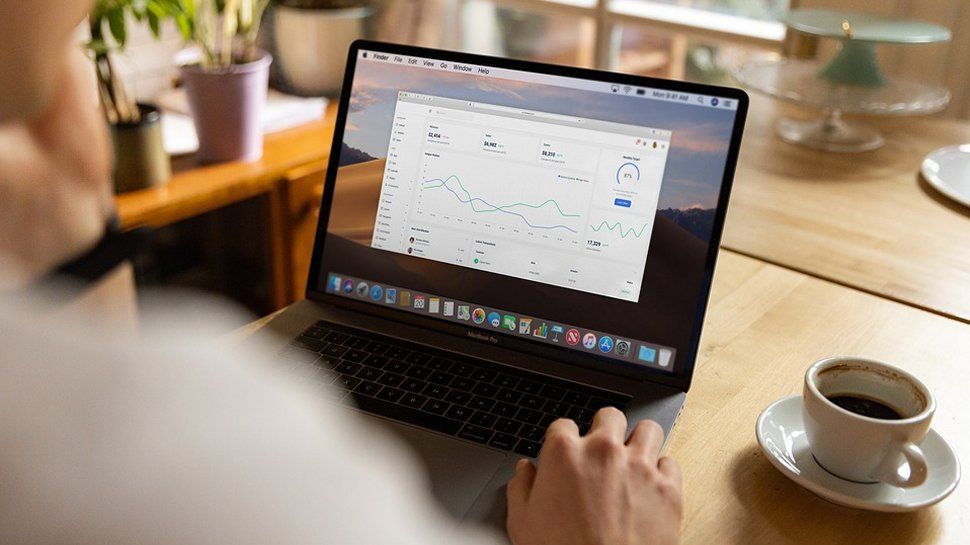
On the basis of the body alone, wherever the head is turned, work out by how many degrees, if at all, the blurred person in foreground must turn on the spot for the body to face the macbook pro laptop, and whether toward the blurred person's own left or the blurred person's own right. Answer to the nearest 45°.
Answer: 0° — they already face it

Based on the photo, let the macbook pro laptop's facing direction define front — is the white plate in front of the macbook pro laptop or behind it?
behind

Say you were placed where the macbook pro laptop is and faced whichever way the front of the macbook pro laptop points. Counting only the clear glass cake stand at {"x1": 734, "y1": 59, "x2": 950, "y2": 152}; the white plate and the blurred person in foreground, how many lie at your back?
2

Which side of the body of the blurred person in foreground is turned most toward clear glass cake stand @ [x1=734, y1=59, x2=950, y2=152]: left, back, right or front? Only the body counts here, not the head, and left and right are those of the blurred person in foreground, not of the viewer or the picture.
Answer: front

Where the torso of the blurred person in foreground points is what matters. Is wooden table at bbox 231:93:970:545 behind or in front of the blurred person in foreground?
in front

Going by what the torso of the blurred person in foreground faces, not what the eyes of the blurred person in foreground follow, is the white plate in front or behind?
in front

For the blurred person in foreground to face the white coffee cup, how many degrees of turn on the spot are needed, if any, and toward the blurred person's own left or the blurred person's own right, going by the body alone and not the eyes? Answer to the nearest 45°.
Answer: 0° — they already face it

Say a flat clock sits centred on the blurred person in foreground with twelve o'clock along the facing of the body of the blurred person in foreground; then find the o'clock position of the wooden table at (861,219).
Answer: The wooden table is roughly at 12 o'clock from the blurred person in foreground.

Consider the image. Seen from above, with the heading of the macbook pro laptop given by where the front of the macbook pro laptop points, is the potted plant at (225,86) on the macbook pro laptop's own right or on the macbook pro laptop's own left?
on the macbook pro laptop's own right

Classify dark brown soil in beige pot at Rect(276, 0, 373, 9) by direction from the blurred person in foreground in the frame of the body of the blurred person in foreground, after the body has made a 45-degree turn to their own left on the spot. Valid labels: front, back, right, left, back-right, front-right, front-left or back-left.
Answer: front

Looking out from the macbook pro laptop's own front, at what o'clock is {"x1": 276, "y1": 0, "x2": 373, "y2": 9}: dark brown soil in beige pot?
The dark brown soil in beige pot is roughly at 4 o'clock from the macbook pro laptop.

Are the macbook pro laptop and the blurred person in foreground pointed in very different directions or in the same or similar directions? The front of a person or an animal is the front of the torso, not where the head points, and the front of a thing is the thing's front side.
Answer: very different directions

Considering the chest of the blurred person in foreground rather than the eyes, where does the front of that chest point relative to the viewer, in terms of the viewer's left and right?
facing away from the viewer and to the right of the viewer
